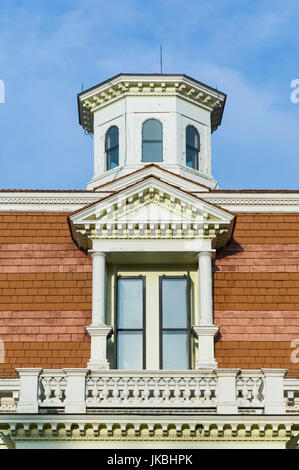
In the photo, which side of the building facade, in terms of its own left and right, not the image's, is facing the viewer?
front
